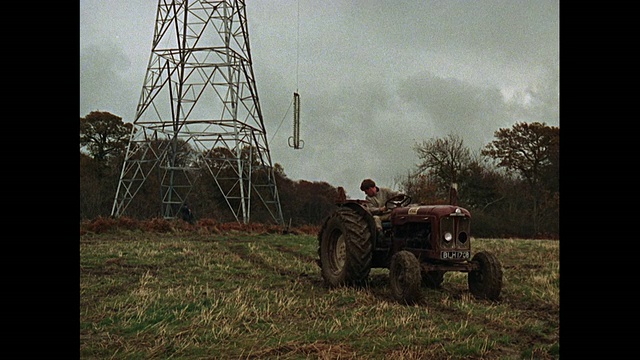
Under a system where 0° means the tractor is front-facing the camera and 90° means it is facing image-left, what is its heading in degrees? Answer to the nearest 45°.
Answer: approximately 315°
